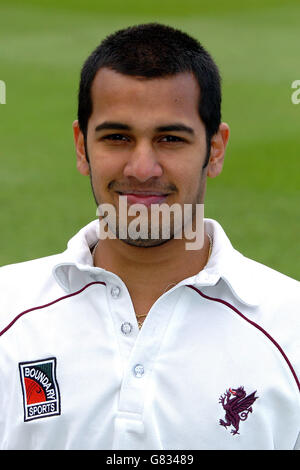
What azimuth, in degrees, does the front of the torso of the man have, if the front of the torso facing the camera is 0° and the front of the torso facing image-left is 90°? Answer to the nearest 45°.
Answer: approximately 0°

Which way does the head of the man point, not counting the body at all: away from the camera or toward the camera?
toward the camera
